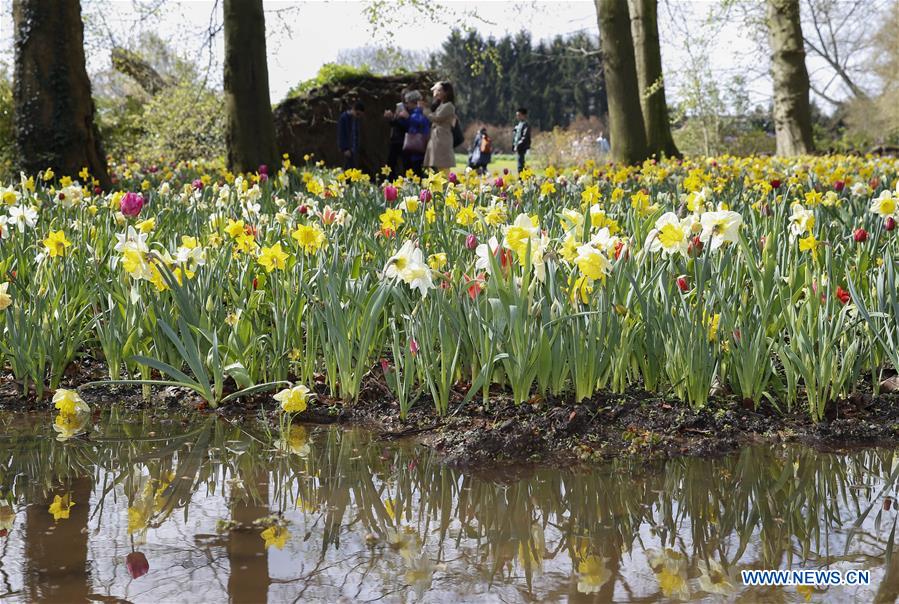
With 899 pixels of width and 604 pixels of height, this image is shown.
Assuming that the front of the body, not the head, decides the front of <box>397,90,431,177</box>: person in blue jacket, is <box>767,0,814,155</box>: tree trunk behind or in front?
behind

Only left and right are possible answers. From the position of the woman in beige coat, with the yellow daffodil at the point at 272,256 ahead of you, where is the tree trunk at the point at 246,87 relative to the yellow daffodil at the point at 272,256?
right

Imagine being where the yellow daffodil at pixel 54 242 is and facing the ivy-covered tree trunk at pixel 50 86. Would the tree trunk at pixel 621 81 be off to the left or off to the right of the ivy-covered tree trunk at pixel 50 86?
right
